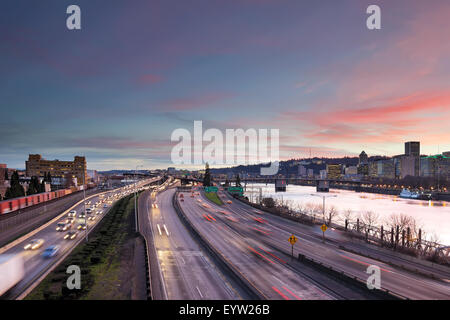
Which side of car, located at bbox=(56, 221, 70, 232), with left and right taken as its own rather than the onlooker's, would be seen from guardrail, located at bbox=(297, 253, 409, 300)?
left

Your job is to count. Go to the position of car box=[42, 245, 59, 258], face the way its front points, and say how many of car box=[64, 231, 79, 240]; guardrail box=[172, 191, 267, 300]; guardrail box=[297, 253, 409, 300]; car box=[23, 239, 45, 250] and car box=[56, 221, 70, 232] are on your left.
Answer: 2

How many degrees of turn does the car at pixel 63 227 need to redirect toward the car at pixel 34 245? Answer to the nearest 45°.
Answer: approximately 45° to its left

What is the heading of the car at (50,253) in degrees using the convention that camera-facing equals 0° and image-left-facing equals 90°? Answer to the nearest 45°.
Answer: approximately 45°

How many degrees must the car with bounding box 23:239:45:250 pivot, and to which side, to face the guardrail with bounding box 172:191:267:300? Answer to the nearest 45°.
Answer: approximately 90° to its left

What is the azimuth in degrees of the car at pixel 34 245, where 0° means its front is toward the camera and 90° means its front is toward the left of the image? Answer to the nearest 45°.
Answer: approximately 45°

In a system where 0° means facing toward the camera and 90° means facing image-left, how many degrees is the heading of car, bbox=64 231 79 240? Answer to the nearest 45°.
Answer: approximately 45°

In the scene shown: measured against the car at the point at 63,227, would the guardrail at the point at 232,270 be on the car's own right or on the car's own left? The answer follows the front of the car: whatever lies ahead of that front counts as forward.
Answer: on the car's own left

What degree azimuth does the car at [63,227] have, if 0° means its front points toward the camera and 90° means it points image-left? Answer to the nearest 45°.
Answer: approximately 45°

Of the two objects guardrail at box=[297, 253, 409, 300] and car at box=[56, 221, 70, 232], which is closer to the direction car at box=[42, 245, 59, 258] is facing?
the guardrail
